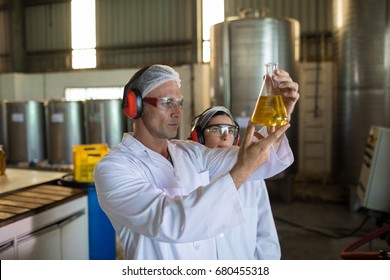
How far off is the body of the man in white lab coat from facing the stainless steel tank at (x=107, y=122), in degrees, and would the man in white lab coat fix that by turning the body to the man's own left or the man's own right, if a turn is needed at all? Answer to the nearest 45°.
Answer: approximately 135° to the man's own left

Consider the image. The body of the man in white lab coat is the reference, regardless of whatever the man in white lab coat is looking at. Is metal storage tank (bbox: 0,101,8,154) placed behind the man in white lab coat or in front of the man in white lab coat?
behind

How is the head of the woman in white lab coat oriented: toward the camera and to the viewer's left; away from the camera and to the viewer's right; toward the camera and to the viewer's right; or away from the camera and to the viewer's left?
toward the camera and to the viewer's right

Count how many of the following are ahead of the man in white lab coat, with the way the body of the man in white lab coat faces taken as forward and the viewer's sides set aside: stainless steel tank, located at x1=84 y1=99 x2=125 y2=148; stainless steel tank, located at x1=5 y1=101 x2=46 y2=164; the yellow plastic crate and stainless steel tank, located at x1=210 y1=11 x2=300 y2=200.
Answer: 0

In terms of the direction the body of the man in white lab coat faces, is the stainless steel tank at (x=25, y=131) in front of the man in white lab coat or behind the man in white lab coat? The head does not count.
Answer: behind

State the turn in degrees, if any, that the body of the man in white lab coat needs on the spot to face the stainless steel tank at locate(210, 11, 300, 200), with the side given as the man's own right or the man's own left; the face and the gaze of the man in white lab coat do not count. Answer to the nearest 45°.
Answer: approximately 135° to the man's own left

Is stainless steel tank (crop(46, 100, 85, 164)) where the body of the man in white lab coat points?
no

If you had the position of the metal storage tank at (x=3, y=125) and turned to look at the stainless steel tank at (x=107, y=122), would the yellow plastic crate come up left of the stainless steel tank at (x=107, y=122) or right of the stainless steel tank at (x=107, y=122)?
right

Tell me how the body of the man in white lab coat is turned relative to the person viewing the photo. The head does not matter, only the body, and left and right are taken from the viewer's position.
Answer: facing the viewer and to the right of the viewer
